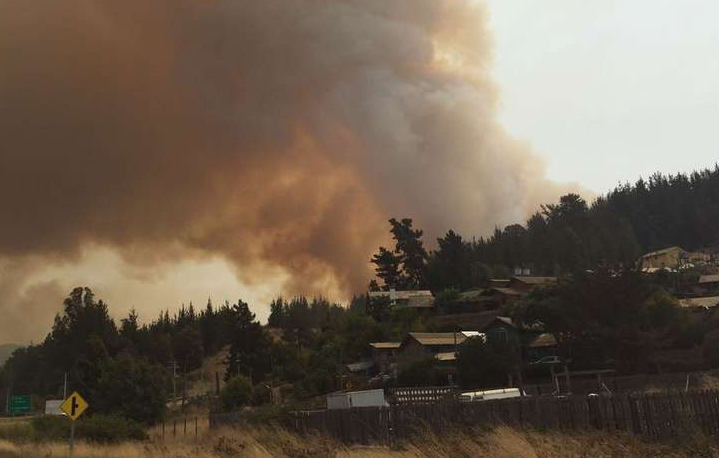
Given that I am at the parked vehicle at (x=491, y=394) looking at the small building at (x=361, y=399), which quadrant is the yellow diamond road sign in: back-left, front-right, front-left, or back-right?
front-left

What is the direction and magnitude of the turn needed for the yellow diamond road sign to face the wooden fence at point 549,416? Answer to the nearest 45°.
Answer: approximately 45° to its left

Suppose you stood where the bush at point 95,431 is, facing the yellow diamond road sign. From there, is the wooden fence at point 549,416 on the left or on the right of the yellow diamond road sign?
left

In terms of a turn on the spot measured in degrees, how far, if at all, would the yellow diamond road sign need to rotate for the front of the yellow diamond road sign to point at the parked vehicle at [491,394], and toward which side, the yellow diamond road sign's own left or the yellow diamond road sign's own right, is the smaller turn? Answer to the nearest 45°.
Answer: approximately 90° to the yellow diamond road sign's own left

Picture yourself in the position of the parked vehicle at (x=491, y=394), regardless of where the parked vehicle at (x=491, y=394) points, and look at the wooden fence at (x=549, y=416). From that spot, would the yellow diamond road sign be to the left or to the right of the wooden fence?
right

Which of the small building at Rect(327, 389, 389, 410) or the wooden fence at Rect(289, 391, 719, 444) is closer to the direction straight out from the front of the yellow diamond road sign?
the wooden fence

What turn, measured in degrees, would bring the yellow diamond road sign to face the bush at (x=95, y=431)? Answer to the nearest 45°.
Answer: approximately 180°

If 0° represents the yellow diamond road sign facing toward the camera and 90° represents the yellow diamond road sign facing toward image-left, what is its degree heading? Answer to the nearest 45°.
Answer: approximately 0°
